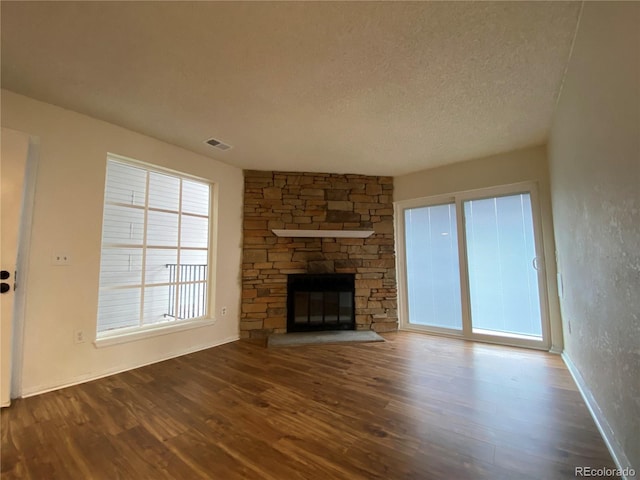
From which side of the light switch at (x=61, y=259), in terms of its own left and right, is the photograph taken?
front

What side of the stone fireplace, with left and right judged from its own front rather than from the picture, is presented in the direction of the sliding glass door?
left

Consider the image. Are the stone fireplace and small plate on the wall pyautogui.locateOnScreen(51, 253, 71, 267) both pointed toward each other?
no

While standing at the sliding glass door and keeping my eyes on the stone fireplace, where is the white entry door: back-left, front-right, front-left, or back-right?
front-left

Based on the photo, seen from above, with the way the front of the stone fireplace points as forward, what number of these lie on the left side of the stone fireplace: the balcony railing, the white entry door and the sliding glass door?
1

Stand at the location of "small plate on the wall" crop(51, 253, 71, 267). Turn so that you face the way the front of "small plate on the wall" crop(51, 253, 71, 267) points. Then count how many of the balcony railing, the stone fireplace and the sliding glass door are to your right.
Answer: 0

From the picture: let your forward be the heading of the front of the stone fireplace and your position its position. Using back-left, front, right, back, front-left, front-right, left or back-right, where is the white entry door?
front-right

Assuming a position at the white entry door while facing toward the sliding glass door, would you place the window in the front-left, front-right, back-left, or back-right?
front-left

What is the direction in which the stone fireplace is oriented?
toward the camera

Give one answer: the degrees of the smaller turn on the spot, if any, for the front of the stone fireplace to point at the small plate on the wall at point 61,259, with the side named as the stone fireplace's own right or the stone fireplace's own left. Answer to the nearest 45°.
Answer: approximately 45° to the stone fireplace's own right

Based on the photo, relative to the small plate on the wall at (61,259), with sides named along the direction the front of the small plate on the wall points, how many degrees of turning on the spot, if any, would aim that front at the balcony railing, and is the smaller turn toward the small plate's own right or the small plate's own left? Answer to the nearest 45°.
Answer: approximately 90° to the small plate's own left

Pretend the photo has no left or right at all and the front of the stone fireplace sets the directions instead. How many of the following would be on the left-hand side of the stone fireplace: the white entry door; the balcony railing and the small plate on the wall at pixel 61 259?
0

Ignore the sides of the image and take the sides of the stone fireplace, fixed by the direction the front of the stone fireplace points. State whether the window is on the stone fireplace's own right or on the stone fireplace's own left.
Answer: on the stone fireplace's own right
